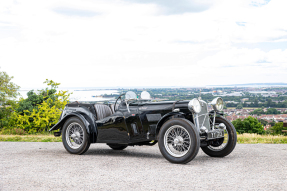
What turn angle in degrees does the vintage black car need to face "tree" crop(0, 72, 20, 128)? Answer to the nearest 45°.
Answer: approximately 180°

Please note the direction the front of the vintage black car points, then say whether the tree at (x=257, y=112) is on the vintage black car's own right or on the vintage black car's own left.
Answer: on the vintage black car's own left

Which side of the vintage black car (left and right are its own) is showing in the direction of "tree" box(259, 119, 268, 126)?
left

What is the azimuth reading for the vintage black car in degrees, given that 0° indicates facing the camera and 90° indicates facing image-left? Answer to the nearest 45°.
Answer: approximately 315°

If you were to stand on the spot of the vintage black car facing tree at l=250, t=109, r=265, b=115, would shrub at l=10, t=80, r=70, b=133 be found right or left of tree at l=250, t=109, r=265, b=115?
left

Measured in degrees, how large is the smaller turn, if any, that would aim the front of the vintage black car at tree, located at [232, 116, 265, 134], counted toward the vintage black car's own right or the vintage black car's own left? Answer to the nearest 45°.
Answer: approximately 135° to the vintage black car's own left

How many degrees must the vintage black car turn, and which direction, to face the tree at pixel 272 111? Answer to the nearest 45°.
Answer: approximately 90° to its left

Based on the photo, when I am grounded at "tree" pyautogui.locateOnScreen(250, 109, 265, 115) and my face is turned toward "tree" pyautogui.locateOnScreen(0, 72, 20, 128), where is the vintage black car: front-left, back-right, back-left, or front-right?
front-left

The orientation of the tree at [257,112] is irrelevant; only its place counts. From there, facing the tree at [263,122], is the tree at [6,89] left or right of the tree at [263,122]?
right
